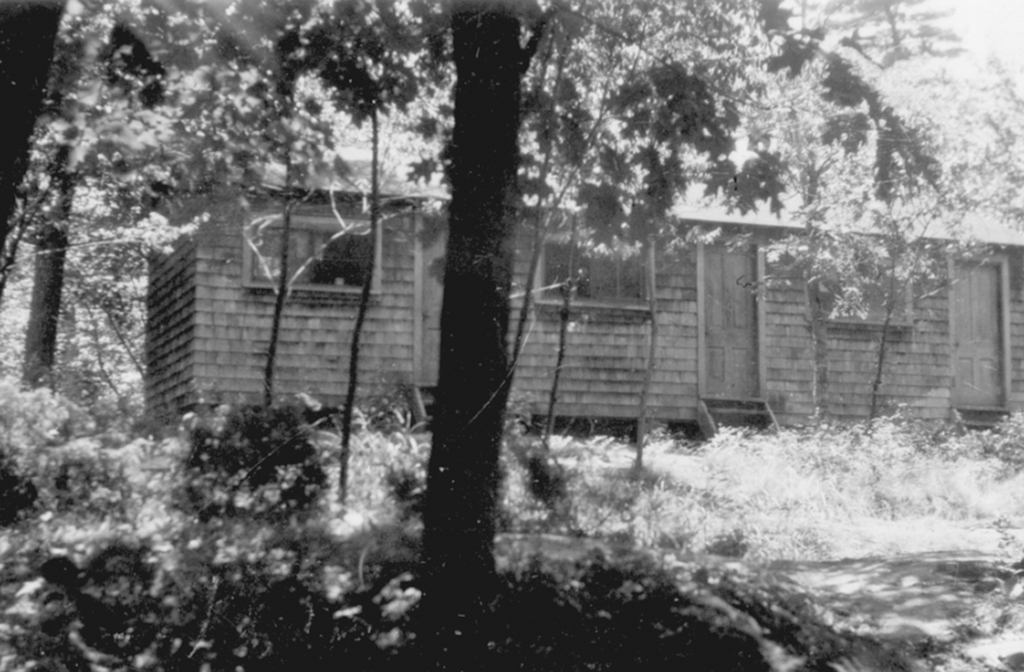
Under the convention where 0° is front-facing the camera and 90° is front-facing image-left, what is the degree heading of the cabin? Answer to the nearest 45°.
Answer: approximately 0°

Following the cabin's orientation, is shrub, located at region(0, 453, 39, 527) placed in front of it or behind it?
in front

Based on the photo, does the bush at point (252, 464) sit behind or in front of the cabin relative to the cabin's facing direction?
in front

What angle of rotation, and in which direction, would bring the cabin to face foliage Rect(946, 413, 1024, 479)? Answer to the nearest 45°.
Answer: approximately 90° to its left
